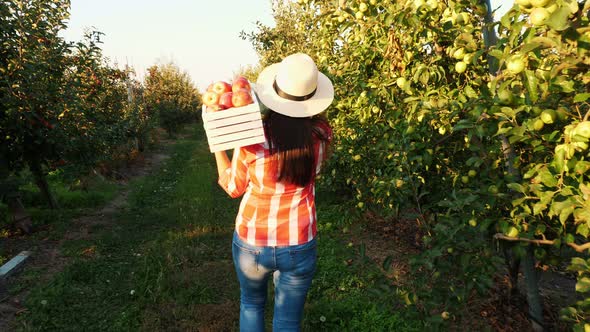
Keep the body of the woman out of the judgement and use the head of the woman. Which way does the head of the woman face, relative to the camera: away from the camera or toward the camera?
away from the camera

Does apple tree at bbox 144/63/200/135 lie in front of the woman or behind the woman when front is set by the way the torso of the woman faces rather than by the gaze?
in front

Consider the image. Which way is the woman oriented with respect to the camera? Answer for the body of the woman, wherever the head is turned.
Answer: away from the camera
